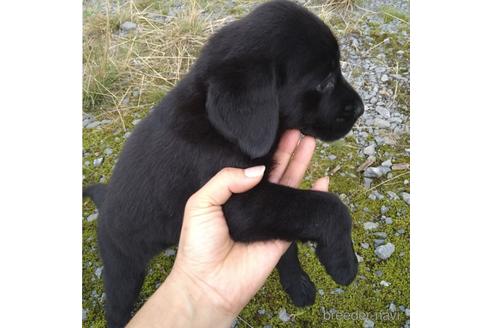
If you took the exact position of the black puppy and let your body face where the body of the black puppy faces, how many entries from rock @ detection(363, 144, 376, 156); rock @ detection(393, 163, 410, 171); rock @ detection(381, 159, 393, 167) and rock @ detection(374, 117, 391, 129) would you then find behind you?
0

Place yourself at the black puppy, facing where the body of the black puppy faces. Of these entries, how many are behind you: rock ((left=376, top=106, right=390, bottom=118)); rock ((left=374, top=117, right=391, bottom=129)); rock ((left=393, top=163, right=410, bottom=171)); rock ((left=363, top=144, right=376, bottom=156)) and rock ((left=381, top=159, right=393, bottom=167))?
0

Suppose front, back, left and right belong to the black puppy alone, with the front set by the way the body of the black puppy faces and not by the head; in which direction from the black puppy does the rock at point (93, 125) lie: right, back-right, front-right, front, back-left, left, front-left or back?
back-left

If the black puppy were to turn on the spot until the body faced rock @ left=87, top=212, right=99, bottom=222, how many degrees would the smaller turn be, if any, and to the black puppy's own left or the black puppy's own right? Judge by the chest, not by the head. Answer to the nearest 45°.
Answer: approximately 135° to the black puppy's own left

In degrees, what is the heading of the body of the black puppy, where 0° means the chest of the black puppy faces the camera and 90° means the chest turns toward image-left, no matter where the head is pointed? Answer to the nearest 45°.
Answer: approximately 270°

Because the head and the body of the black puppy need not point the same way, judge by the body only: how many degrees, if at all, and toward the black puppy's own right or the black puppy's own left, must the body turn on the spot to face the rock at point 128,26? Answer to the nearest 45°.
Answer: approximately 90° to the black puppy's own left
